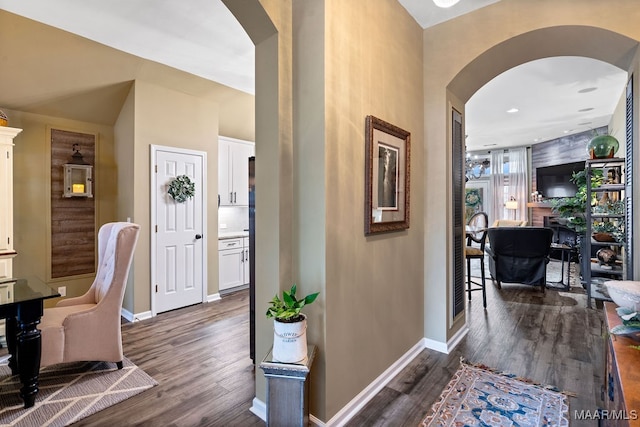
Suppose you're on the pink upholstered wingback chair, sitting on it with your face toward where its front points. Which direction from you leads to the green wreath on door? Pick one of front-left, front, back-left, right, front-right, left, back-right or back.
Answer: back-right

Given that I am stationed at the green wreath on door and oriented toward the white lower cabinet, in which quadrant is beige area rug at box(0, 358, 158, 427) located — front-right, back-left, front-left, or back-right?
back-right

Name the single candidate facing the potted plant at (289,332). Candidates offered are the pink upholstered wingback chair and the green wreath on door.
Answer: the green wreath on door

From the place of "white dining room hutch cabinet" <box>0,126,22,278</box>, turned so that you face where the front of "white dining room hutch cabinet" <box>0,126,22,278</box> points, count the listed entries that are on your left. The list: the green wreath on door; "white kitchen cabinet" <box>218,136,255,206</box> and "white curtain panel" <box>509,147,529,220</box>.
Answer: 3

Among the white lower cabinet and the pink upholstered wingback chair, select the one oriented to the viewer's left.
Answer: the pink upholstered wingback chair

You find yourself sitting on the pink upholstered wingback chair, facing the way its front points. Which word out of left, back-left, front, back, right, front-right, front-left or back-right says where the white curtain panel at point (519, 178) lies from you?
back

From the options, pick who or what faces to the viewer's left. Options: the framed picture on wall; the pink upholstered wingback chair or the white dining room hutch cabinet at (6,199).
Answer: the pink upholstered wingback chair

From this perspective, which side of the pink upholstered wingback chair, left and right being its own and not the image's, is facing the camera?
left

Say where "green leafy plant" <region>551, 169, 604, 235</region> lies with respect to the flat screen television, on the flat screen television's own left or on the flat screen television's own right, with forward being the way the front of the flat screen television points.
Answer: on the flat screen television's own left

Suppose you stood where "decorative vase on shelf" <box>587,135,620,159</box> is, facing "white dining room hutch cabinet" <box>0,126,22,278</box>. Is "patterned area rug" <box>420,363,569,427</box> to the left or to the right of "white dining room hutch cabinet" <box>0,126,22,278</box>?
left
